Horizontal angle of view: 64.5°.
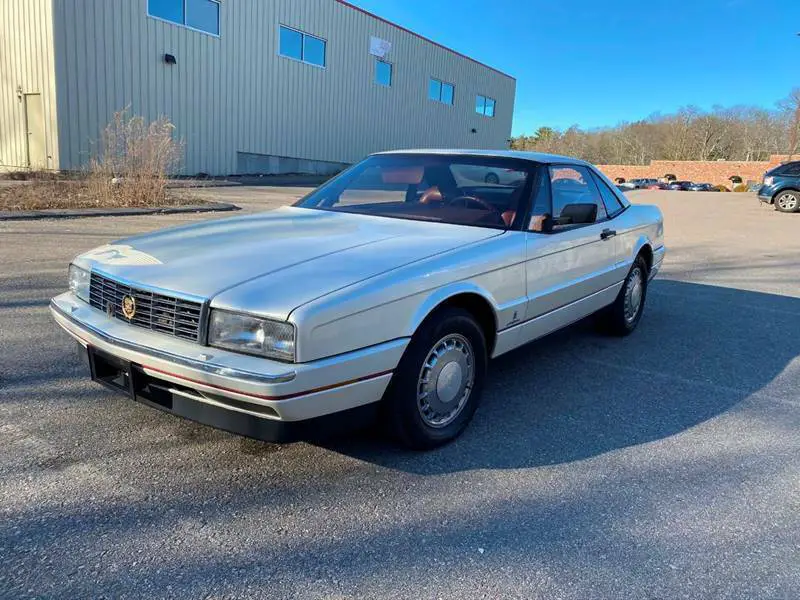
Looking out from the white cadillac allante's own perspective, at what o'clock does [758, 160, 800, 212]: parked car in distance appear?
The parked car in distance is roughly at 6 o'clock from the white cadillac allante.

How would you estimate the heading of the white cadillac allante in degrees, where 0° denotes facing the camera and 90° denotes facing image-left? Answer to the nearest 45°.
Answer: approximately 45°

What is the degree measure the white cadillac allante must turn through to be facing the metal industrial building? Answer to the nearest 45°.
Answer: approximately 135° to its right

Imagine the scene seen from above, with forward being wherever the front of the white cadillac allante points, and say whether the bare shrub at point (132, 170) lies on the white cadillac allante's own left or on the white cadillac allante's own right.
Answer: on the white cadillac allante's own right

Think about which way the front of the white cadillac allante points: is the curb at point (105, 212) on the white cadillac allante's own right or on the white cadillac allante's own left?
on the white cadillac allante's own right
